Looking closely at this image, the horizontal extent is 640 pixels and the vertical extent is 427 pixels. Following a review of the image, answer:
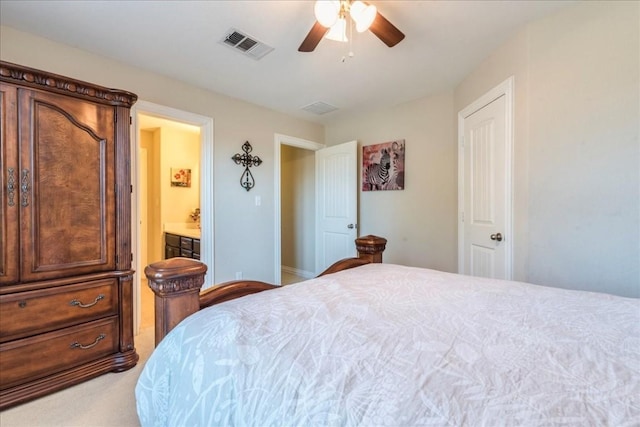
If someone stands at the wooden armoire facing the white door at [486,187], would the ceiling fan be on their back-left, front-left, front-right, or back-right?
front-right

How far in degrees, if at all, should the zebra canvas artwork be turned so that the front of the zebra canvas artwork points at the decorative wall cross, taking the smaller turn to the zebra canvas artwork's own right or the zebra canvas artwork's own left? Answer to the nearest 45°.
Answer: approximately 45° to the zebra canvas artwork's own right

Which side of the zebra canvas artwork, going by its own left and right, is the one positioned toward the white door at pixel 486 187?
left

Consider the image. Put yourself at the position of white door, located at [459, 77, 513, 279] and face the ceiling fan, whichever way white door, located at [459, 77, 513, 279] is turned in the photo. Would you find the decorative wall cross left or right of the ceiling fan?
right

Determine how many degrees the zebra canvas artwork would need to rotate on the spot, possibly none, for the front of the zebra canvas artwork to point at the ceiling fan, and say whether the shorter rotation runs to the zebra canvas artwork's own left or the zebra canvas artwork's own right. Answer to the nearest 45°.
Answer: approximately 45° to the zebra canvas artwork's own left

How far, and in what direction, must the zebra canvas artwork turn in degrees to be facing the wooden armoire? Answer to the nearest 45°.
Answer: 0° — it already faces it

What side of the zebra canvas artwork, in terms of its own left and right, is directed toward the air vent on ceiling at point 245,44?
front

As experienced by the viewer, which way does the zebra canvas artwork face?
facing the viewer and to the left of the viewer

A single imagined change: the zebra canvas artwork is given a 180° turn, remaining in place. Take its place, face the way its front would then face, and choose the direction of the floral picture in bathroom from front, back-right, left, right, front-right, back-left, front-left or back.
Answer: back-left
